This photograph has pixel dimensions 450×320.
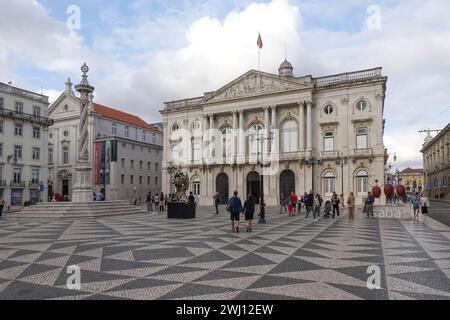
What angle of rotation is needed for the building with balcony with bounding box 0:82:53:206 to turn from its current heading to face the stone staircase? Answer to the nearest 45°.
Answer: approximately 45° to its right

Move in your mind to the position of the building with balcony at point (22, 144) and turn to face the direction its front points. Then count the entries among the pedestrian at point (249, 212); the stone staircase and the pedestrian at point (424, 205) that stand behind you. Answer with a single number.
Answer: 0

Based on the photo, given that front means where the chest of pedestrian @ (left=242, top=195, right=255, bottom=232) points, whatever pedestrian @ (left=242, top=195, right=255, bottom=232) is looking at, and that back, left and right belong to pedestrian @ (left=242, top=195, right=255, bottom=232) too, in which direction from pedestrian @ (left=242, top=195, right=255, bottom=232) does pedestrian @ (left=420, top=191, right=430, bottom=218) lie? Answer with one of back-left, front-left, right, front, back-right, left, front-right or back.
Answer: front-right

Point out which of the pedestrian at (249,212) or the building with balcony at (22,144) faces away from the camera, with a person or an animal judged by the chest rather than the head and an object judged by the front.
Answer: the pedestrian

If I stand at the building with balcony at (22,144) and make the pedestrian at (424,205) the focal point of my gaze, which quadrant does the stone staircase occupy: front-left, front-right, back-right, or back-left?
front-right

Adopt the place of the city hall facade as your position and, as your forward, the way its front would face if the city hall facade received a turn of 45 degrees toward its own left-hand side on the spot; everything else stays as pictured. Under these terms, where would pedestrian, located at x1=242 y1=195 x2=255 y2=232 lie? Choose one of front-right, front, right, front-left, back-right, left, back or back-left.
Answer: front

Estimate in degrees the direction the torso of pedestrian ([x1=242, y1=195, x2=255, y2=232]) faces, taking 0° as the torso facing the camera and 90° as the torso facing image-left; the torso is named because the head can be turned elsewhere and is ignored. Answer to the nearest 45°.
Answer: approximately 180°

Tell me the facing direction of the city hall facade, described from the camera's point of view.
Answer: facing the viewer and to the left of the viewer

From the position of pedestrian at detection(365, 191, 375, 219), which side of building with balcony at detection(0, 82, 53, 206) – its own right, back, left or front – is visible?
front

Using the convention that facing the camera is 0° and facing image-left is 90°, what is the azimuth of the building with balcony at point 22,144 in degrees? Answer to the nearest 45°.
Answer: approximately 315°

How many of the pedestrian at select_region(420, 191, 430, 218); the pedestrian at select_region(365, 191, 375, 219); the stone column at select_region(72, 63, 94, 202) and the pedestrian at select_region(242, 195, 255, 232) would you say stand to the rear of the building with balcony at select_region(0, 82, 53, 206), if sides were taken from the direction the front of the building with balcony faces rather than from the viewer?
0
